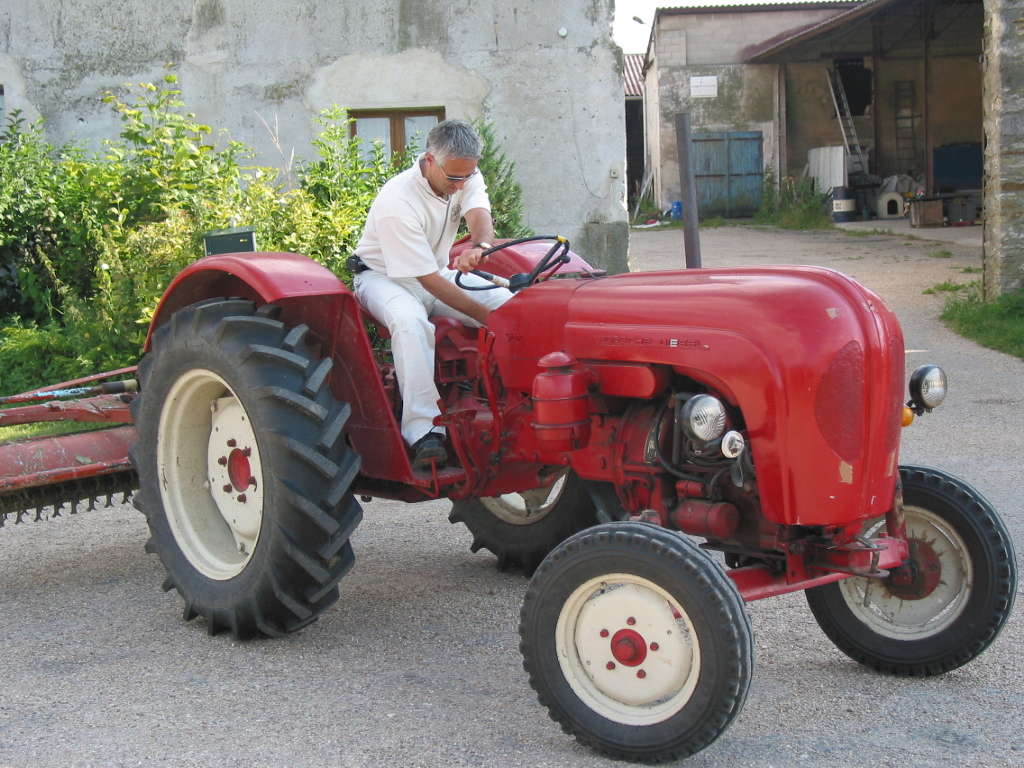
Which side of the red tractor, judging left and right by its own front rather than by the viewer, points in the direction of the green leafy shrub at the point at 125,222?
back

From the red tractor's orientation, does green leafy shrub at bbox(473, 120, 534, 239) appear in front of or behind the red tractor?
behind

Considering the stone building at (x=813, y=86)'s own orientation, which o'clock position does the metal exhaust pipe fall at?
The metal exhaust pipe is roughly at 12 o'clock from the stone building.

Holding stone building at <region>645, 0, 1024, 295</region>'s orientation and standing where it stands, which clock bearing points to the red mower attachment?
The red mower attachment is roughly at 12 o'clock from the stone building.

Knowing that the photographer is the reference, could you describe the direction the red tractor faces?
facing the viewer and to the right of the viewer

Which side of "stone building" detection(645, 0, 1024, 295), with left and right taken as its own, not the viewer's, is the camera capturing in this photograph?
front

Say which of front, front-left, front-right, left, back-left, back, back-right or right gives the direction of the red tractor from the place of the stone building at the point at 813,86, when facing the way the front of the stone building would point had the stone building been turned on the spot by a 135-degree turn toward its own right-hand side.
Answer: back-left

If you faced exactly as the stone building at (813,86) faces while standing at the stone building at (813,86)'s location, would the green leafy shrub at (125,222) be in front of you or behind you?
in front
